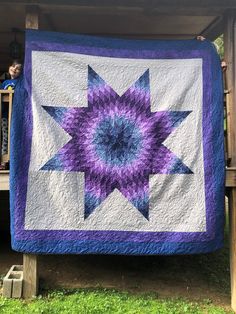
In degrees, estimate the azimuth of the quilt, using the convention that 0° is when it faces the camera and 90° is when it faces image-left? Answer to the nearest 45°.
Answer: approximately 0°
